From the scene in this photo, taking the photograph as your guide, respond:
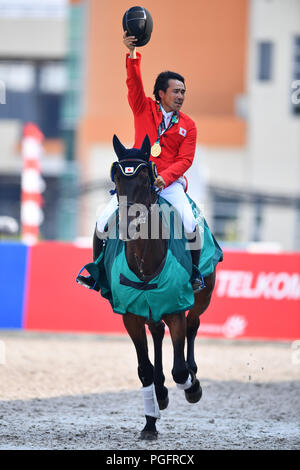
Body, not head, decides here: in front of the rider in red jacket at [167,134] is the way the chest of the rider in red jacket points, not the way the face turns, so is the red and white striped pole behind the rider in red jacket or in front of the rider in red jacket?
behind

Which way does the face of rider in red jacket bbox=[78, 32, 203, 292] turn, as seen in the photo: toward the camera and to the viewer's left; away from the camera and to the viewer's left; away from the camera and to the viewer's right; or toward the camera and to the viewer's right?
toward the camera and to the viewer's right

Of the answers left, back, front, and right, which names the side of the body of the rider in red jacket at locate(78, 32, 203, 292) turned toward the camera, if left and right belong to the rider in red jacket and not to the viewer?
front

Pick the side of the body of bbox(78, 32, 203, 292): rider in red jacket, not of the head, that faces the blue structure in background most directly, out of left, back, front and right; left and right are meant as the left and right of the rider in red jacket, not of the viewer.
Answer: back
